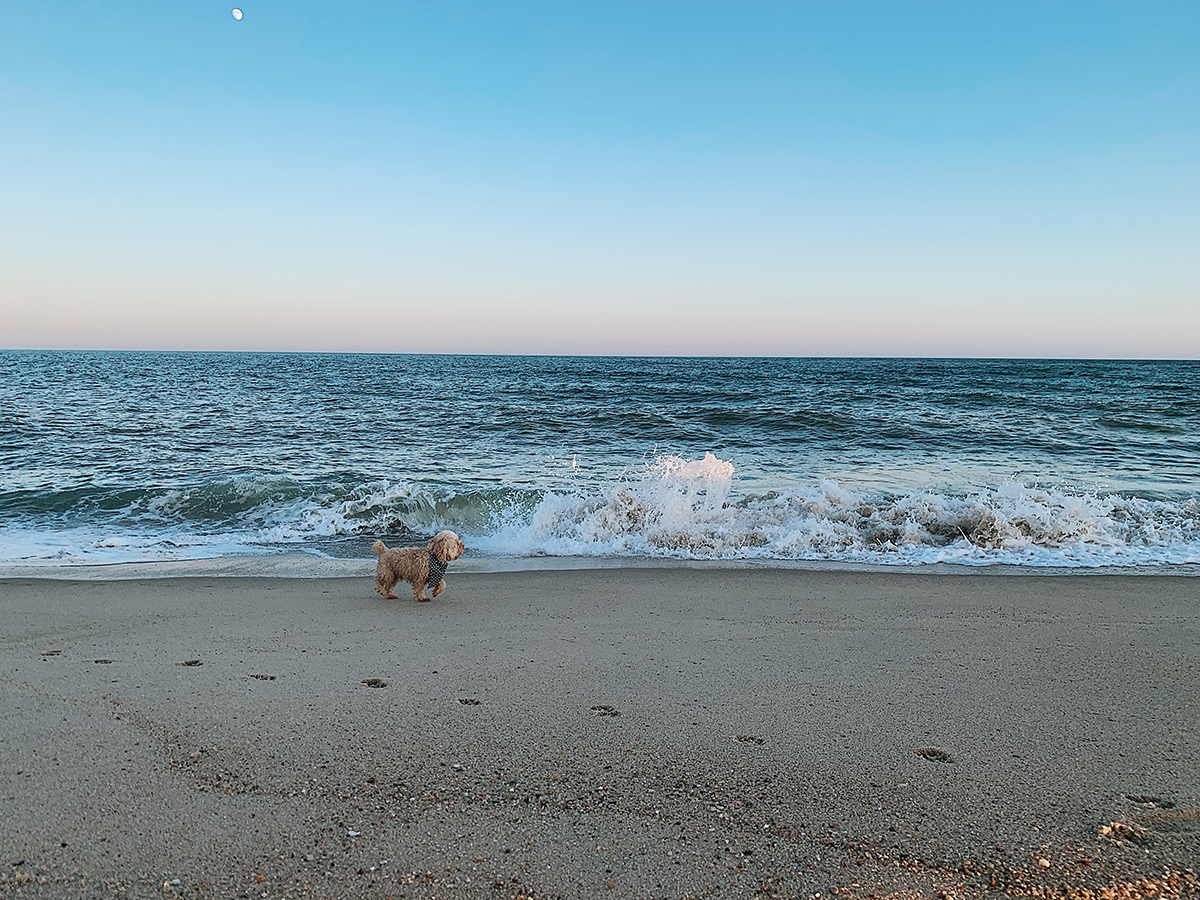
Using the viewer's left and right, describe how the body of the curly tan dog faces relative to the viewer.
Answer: facing to the right of the viewer

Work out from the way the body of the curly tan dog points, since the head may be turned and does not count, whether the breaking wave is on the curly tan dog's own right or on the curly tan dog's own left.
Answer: on the curly tan dog's own left
